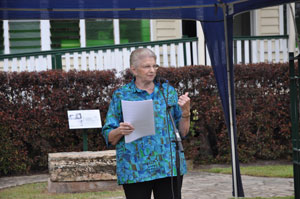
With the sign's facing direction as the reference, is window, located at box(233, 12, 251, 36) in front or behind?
behind

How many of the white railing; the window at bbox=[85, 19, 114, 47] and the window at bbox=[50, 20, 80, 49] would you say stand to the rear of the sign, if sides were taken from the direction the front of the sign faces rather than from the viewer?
3

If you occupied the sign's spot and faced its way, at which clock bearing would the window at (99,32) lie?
The window is roughly at 6 o'clock from the sign.

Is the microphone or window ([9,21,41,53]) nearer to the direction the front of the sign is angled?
the microphone

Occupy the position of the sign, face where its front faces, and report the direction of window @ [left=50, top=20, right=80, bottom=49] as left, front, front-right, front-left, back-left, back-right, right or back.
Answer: back

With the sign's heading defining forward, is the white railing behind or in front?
behind

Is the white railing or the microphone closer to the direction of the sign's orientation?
the microphone

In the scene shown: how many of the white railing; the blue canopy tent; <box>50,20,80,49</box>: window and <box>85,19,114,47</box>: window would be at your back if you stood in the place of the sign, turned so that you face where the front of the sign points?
3

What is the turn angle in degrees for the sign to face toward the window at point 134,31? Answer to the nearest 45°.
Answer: approximately 180°

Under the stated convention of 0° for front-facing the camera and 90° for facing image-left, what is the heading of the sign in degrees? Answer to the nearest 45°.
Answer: approximately 0°

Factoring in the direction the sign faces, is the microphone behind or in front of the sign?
in front
